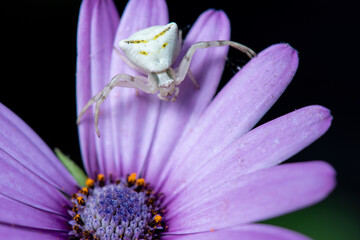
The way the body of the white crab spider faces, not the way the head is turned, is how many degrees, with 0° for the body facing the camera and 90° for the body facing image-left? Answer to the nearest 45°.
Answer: approximately 0°
